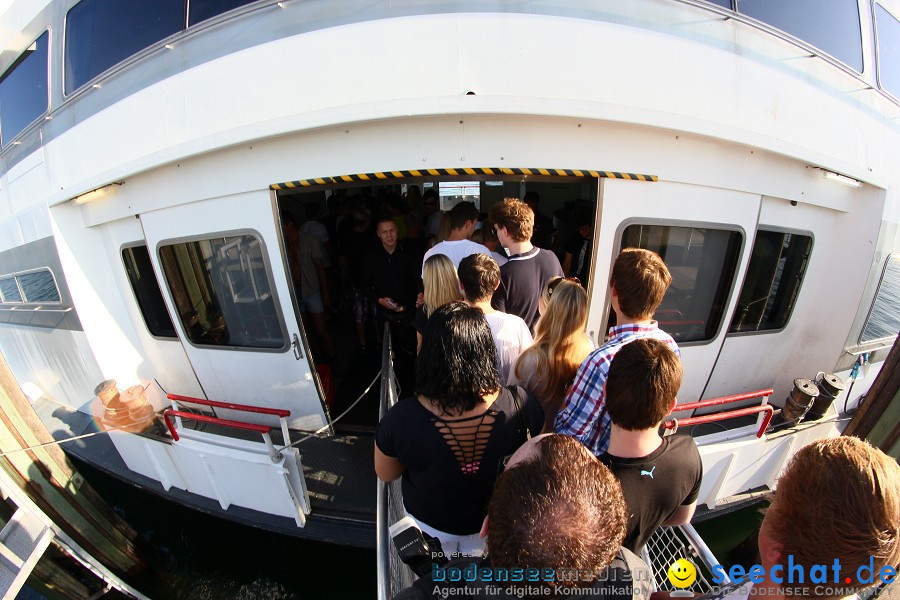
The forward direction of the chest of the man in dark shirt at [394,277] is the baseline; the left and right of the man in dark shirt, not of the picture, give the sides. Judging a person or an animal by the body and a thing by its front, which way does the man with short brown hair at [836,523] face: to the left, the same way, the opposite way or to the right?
the opposite way

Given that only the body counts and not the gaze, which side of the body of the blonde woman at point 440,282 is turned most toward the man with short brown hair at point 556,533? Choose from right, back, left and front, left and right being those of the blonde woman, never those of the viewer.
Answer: back

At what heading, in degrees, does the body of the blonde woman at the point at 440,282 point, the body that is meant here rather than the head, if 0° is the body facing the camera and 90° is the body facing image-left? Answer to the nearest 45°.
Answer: approximately 180°

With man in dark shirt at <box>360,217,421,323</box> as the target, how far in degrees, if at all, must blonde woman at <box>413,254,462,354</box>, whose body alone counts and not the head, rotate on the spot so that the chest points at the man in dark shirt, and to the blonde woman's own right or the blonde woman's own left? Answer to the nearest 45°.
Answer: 0° — they already face them

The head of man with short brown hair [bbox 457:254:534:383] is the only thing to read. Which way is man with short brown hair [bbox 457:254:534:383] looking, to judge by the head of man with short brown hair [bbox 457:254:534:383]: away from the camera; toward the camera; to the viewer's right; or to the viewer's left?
away from the camera

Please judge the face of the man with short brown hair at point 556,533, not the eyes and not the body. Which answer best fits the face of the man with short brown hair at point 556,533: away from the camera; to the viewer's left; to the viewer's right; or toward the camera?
away from the camera

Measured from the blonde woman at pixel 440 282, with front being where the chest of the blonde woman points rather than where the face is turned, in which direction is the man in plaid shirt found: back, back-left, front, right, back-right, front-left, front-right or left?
back-right

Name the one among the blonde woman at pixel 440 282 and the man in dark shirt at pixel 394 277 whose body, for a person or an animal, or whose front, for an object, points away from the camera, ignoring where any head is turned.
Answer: the blonde woman

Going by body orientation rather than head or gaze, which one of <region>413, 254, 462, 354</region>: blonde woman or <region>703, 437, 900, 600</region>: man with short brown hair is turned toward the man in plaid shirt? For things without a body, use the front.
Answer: the man with short brown hair

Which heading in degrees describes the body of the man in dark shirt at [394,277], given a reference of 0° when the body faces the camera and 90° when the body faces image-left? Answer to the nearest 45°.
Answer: approximately 0°

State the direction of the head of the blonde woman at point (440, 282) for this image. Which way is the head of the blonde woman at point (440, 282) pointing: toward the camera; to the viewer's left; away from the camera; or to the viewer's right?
away from the camera
